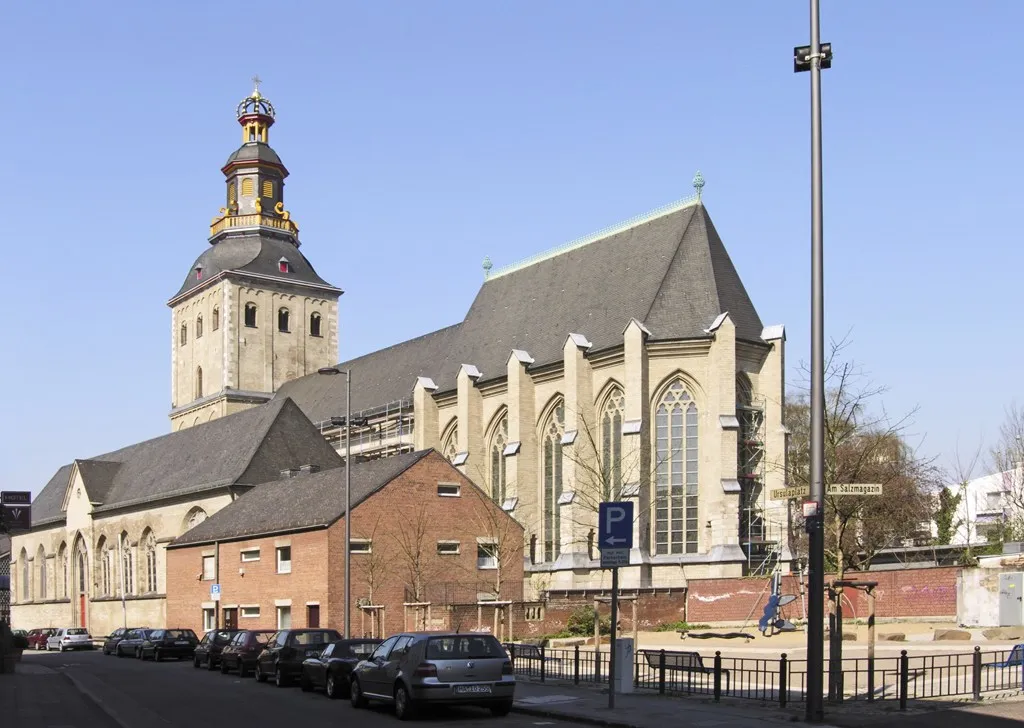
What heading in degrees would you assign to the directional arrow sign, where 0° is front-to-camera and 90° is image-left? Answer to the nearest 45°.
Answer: approximately 0°

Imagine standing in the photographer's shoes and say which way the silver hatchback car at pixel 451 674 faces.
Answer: facing away from the viewer and to the left of the viewer

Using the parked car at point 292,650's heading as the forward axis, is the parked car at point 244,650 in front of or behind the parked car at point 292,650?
in front

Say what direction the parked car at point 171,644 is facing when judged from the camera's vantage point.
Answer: facing away from the viewer and to the left of the viewer

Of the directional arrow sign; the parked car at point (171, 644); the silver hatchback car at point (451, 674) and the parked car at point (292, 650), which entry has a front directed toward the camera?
the directional arrow sign

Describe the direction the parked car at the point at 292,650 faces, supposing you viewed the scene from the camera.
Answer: facing away from the viewer and to the left of the viewer

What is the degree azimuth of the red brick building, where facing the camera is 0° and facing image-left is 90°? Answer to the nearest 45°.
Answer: approximately 45°

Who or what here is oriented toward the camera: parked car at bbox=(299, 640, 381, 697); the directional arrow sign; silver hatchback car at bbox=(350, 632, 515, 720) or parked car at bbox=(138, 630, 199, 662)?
the directional arrow sign

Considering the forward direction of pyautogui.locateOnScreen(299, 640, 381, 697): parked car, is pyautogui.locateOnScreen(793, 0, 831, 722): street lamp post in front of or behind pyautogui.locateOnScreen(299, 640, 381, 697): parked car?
behind
